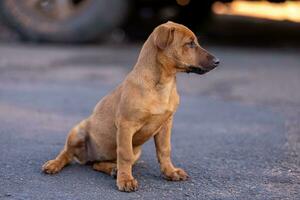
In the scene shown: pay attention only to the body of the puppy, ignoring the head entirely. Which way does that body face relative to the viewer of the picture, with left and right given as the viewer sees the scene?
facing the viewer and to the right of the viewer

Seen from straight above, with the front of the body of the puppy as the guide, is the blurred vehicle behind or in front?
behind
